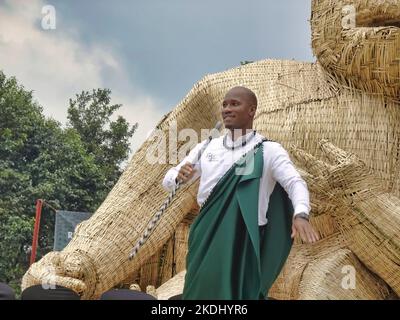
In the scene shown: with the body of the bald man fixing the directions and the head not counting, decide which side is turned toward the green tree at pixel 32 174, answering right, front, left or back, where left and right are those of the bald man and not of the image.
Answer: right

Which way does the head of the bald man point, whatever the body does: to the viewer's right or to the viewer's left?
to the viewer's left

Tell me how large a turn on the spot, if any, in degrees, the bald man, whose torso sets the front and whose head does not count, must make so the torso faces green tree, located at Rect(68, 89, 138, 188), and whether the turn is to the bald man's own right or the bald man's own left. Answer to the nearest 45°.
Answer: approximately 135° to the bald man's own right

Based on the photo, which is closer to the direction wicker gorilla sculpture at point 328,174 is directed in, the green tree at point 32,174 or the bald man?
the bald man
